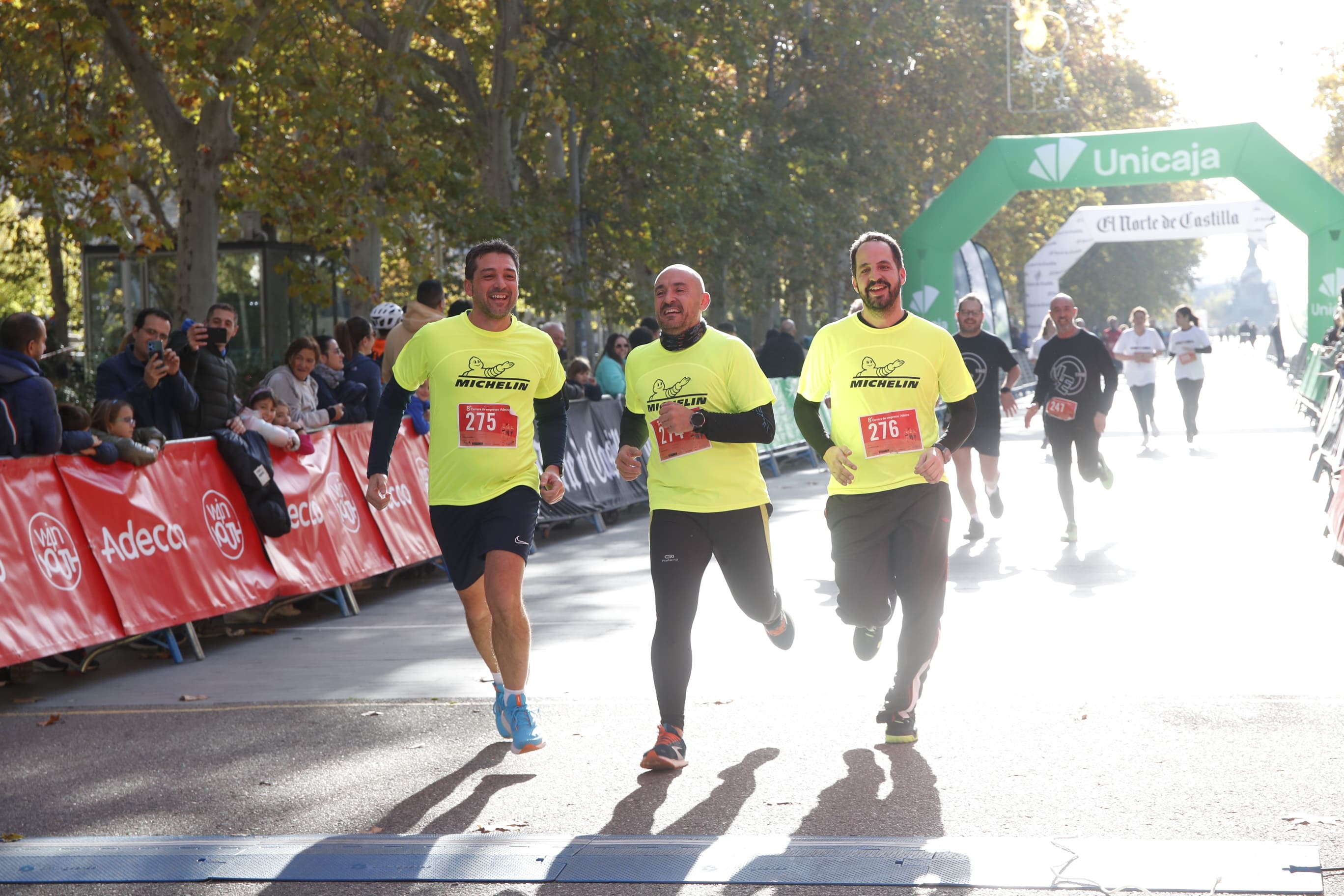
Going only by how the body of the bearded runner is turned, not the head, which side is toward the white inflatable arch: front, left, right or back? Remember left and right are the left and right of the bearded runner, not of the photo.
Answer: back

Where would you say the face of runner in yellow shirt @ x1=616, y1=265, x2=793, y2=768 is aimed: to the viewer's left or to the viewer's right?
to the viewer's left

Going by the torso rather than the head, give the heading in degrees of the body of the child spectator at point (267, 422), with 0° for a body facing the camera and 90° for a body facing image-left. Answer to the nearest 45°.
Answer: approximately 315°

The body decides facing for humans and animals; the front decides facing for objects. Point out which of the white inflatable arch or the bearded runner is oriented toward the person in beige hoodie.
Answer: the white inflatable arch

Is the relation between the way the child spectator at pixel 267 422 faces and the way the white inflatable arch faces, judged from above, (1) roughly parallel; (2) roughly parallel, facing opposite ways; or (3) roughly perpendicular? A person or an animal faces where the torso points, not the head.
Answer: roughly perpendicular

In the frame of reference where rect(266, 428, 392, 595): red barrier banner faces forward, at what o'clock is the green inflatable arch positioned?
The green inflatable arch is roughly at 9 o'clock from the red barrier banner.

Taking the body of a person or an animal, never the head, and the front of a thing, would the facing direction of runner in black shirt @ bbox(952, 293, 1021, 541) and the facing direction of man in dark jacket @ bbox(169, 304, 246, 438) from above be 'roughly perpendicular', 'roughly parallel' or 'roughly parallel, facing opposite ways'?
roughly perpendicular
